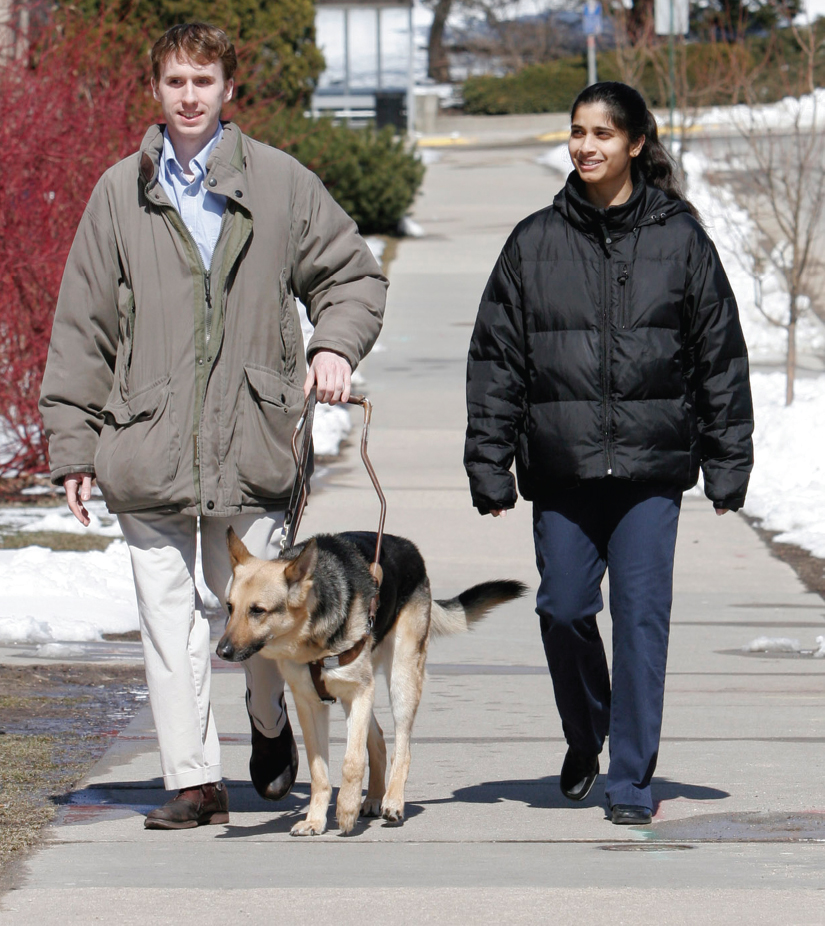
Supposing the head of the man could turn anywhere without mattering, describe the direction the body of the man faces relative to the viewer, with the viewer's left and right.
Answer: facing the viewer

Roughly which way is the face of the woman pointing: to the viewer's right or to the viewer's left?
to the viewer's left

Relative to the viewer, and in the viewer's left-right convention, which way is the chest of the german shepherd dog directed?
facing the viewer and to the left of the viewer

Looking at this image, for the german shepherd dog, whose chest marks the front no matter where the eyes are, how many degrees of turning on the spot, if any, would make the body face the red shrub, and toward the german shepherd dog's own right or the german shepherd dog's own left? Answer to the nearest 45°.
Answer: approximately 135° to the german shepherd dog's own right

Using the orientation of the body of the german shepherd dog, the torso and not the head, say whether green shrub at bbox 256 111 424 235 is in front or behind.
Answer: behind

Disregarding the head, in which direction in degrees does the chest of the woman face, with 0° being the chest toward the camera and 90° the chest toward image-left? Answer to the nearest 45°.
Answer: approximately 0°

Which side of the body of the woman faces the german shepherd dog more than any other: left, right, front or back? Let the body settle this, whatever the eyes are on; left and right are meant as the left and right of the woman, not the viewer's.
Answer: right

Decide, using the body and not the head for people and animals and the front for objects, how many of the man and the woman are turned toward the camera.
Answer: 2

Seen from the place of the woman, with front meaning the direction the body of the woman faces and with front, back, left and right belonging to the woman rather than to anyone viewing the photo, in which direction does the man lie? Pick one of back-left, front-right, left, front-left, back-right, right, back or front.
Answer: right

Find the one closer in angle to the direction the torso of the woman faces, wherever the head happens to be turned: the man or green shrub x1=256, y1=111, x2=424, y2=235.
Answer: the man

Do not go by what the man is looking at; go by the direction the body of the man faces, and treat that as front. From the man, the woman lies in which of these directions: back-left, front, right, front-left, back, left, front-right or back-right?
left
